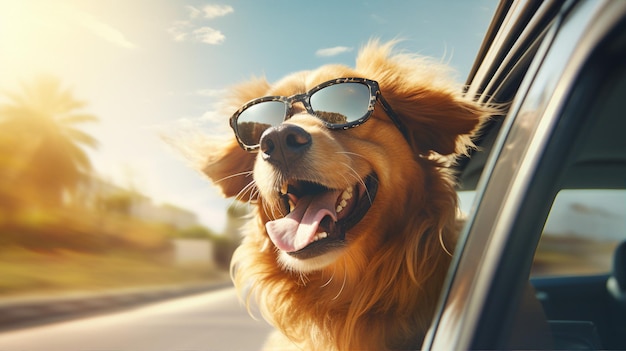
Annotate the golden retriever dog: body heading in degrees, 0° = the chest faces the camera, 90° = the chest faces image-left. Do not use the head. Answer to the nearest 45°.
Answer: approximately 45°
